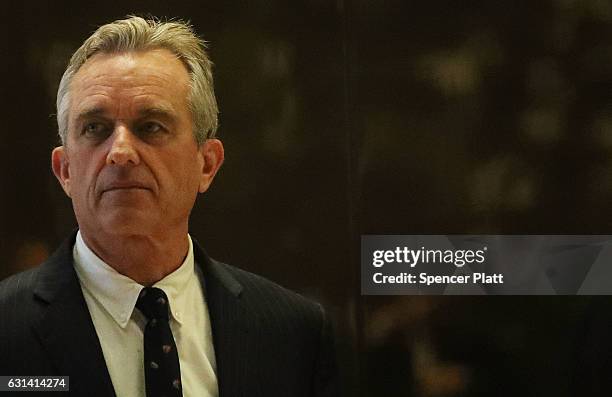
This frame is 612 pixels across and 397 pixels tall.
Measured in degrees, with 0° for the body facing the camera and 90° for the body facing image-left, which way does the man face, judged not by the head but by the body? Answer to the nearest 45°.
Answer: approximately 0°
